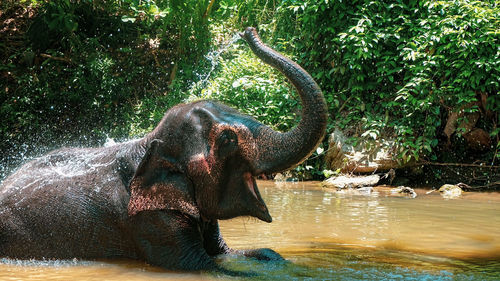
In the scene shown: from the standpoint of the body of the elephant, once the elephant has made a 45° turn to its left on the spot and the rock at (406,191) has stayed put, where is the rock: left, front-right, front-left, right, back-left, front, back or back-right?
front

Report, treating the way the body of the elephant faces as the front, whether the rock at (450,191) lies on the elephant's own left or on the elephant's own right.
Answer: on the elephant's own left

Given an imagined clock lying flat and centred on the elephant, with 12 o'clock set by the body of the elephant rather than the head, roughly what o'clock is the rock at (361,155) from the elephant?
The rock is roughly at 10 o'clock from the elephant.

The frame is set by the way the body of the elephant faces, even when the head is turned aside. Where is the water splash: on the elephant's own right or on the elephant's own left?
on the elephant's own left

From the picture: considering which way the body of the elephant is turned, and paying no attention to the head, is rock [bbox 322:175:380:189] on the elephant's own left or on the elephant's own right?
on the elephant's own left

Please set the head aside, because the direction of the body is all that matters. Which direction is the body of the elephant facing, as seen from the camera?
to the viewer's right
